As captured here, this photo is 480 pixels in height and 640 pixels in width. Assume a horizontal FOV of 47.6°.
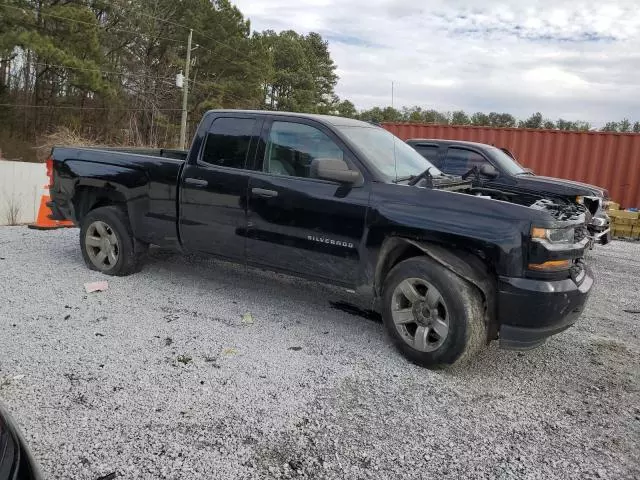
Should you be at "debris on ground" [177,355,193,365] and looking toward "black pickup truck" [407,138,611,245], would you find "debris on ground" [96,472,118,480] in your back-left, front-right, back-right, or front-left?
back-right

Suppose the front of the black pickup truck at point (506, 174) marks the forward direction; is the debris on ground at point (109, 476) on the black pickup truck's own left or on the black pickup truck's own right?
on the black pickup truck's own right

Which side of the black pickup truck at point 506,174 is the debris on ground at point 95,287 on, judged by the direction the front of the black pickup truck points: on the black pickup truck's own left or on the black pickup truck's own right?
on the black pickup truck's own right

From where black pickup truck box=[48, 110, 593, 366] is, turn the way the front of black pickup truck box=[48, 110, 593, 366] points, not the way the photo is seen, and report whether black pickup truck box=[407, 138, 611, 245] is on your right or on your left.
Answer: on your left

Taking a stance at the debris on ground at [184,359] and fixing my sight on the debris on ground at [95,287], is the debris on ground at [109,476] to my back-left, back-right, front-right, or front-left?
back-left

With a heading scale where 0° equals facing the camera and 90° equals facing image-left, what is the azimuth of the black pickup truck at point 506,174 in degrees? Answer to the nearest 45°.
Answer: approximately 315°

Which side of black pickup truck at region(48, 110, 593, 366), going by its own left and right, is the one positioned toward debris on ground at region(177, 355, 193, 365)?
right

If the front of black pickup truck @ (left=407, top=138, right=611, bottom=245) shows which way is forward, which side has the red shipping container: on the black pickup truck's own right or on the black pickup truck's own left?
on the black pickup truck's own left

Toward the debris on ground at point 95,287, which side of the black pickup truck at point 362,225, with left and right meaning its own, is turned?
back
